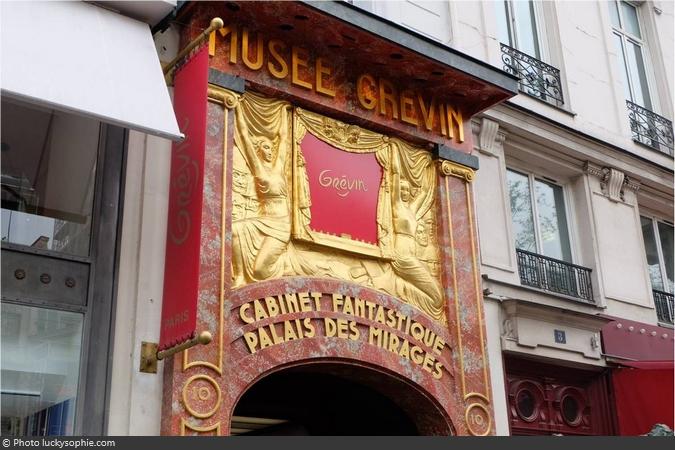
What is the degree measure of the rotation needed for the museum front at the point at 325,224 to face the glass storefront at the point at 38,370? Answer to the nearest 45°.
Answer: approximately 90° to its right

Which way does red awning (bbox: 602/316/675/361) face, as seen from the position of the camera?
facing the viewer and to the right of the viewer

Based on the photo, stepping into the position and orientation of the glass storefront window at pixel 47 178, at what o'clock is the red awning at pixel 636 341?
The red awning is roughly at 10 o'clock from the glass storefront window.

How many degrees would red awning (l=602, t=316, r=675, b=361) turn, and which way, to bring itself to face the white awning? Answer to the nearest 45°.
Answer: approximately 90° to its right

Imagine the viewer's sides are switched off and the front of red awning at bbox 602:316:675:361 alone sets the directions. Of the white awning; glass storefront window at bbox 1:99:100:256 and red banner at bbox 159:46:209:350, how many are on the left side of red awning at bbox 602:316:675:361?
0

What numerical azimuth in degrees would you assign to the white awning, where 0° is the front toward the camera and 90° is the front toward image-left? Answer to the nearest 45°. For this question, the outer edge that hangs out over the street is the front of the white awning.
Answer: approximately 315°

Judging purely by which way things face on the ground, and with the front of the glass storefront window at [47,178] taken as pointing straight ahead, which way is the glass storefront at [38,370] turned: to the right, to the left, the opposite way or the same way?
the same way

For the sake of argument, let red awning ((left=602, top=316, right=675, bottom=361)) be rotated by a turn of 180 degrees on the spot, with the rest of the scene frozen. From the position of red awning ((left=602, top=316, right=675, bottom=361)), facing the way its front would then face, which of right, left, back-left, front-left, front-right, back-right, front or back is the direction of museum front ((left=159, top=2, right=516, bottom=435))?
left

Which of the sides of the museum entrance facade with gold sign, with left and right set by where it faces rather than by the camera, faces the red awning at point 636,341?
left

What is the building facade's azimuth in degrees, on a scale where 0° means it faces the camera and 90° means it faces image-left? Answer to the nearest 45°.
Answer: approximately 315°

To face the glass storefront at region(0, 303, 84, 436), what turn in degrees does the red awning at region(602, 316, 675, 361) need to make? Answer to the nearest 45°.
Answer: approximately 90° to its right

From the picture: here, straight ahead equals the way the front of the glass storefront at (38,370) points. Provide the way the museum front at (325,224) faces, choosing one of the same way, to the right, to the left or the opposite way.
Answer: the same way

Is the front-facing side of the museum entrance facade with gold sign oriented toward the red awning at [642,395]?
no

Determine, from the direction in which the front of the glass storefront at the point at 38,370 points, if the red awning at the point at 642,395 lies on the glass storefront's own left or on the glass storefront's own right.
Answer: on the glass storefront's own left
